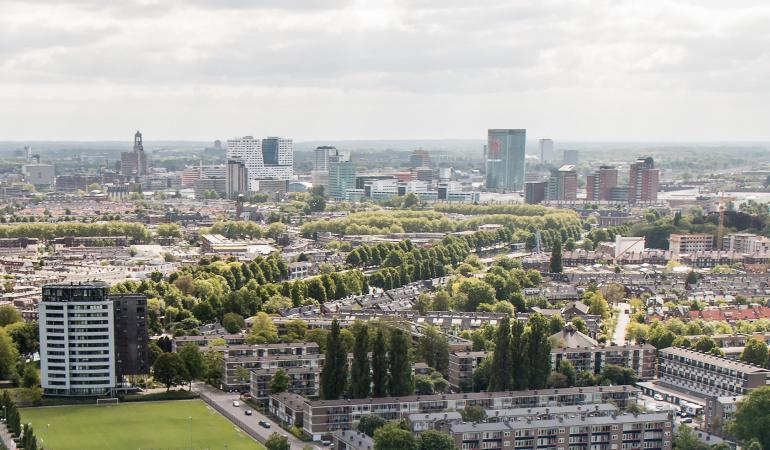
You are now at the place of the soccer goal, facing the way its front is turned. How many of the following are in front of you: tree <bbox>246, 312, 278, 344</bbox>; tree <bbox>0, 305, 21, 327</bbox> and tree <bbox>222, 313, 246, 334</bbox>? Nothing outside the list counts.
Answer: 0

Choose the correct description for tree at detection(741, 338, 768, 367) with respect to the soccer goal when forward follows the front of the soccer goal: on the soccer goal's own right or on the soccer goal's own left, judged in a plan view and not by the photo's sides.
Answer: on the soccer goal's own left

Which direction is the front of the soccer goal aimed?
toward the camera

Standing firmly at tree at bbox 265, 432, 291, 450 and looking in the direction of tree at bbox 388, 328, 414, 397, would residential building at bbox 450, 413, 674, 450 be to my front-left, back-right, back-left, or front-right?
front-right

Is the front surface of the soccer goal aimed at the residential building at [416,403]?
no

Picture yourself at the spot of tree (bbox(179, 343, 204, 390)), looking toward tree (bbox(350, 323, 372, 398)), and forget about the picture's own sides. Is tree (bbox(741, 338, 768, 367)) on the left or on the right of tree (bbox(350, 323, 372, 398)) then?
left

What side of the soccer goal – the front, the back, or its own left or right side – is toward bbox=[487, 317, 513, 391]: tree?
left

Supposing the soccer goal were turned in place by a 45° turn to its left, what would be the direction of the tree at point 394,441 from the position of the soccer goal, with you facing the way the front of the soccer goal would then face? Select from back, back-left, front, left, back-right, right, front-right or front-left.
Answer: front

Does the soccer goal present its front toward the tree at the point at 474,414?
no

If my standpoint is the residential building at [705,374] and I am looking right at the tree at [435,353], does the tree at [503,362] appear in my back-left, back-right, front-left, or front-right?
front-left

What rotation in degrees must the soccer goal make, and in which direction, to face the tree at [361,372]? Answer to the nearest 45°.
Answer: approximately 45° to its left

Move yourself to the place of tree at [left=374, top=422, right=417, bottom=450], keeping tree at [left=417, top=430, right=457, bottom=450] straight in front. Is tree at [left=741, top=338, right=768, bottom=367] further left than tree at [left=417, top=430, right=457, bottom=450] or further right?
left

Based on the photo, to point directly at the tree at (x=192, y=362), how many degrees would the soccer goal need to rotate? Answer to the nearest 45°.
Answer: approximately 90° to its left

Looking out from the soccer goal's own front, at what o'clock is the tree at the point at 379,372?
The tree is roughly at 10 o'clock from the soccer goal.

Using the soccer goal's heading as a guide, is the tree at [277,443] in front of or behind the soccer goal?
in front
